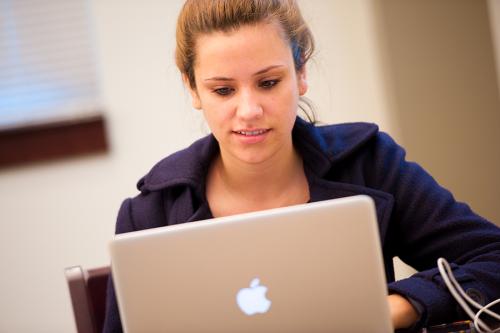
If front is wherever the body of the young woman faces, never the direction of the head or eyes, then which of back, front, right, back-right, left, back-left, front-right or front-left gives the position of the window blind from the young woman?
back-right

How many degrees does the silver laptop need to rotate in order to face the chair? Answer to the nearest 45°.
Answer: approximately 45° to its left

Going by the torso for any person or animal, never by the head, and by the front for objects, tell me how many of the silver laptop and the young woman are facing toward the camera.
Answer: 1

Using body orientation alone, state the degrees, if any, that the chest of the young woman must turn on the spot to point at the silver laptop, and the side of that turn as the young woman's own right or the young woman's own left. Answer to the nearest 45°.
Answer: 0° — they already face it

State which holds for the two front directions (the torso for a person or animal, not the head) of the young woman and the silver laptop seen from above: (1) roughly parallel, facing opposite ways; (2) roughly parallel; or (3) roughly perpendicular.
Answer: roughly parallel, facing opposite ways

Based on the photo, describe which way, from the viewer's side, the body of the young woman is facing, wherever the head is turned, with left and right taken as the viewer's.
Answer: facing the viewer

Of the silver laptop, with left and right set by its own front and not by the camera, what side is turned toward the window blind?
front

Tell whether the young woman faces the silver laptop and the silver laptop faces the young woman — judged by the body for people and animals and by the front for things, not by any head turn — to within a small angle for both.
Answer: yes

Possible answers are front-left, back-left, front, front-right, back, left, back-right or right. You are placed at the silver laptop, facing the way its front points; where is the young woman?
front

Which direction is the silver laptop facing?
away from the camera

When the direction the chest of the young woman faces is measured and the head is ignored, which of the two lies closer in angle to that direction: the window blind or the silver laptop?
the silver laptop
